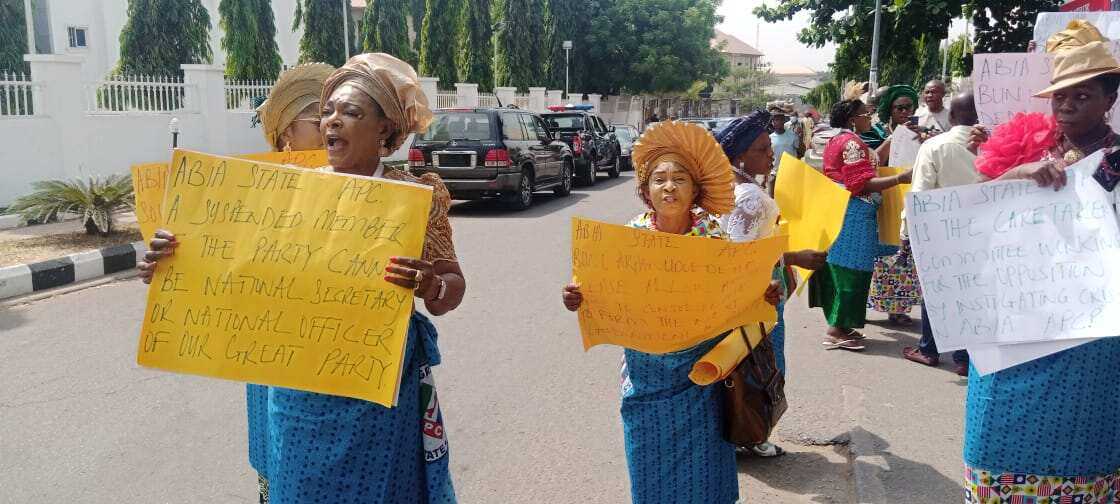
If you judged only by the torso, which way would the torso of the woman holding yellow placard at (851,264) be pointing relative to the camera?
to the viewer's right

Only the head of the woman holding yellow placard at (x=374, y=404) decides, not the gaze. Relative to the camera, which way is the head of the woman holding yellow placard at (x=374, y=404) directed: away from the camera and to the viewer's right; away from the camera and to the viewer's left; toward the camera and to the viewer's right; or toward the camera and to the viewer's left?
toward the camera and to the viewer's left

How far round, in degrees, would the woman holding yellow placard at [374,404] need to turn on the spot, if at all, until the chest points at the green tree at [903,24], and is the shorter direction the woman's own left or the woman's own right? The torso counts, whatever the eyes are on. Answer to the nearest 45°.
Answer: approximately 180°

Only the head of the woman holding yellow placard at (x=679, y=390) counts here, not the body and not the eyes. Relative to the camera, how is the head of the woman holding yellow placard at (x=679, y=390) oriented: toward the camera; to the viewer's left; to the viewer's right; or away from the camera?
toward the camera

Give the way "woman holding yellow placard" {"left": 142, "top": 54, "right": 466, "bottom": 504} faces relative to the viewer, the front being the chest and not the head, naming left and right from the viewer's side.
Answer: facing the viewer and to the left of the viewer

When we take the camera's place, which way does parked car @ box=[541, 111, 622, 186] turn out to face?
facing away from the viewer and to the right of the viewer

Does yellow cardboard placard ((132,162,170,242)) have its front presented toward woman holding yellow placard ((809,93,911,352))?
no

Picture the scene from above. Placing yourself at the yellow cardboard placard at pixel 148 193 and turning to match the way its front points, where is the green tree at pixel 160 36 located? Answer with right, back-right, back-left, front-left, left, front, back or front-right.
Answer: back

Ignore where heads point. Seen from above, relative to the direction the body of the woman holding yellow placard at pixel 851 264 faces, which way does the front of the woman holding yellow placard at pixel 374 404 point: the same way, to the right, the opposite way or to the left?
to the right

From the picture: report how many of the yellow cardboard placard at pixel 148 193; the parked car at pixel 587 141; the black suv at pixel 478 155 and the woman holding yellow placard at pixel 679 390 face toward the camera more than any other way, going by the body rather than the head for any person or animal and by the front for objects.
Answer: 2

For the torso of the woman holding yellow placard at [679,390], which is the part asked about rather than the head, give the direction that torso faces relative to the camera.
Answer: toward the camera

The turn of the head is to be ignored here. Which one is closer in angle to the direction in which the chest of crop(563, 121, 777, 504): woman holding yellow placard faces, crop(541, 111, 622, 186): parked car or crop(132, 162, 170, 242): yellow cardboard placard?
the yellow cardboard placard

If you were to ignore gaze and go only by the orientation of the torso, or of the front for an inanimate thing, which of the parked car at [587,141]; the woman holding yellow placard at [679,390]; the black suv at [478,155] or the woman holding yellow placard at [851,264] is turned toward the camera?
the woman holding yellow placard at [679,390]

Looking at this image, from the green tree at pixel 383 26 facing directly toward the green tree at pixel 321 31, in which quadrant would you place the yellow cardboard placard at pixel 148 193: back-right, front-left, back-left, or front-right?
front-left

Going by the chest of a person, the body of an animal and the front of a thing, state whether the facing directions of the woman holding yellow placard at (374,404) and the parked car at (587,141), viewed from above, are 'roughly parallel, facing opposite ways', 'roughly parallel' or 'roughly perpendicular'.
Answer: roughly parallel, facing opposite ways

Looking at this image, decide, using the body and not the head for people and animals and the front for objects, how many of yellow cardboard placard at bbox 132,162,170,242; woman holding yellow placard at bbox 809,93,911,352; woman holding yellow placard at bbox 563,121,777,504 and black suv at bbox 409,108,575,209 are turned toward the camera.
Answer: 2

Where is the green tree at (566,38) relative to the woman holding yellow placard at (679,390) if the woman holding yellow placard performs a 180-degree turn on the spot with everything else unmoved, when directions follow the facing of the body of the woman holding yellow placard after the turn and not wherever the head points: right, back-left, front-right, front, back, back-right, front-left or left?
front

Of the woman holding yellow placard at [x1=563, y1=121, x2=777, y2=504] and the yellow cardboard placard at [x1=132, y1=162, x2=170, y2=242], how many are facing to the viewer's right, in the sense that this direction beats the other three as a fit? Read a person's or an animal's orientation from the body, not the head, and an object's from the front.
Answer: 0
